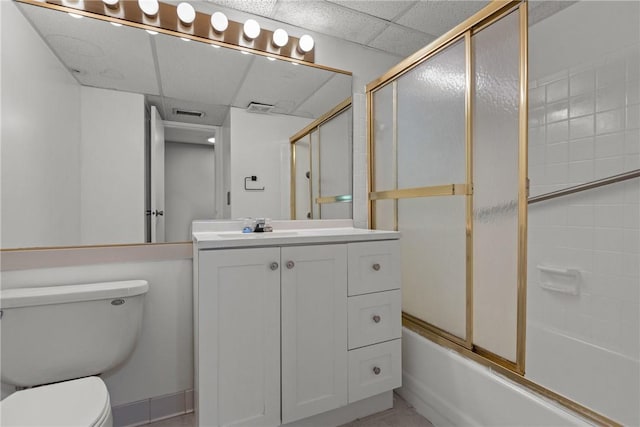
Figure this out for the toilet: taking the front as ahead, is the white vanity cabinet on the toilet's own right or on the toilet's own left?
on the toilet's own left

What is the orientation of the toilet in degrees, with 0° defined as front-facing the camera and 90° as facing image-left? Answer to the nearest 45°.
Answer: approximately 0°
